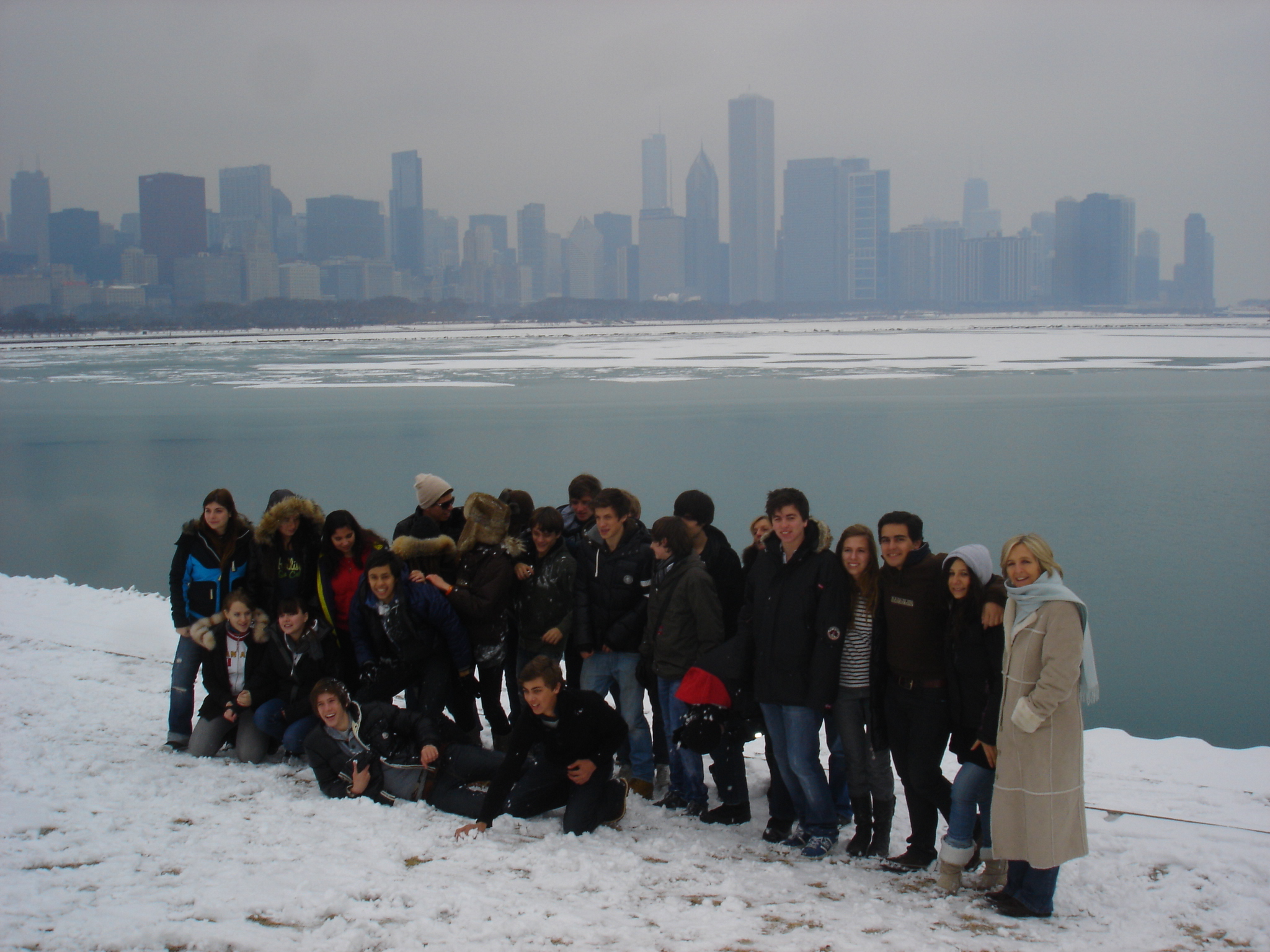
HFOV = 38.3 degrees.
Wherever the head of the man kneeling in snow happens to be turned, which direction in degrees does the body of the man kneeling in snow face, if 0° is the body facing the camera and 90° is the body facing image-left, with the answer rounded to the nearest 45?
approximately 45°

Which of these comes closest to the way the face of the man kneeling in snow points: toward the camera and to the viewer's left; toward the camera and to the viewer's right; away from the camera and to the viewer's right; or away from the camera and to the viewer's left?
toward the camera and to the viewer's left
